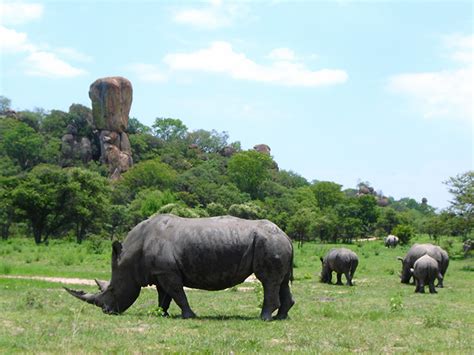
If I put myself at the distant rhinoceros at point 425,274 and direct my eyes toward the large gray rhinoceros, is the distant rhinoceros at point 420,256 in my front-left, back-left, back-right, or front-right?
back-right

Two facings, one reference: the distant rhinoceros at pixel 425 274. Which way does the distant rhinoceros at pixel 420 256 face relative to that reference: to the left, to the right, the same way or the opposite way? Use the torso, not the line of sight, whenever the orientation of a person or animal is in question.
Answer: to the left

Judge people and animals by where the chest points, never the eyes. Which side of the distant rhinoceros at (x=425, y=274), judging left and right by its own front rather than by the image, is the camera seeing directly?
back

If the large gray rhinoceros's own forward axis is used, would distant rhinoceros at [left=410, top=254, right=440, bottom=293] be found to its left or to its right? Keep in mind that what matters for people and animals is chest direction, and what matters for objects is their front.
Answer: on its right

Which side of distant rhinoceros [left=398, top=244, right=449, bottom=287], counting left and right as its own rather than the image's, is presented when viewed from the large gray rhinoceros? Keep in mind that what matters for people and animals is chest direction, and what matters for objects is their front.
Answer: left

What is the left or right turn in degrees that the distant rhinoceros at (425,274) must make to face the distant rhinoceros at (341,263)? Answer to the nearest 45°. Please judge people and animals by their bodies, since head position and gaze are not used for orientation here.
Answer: approximately 45° to its left

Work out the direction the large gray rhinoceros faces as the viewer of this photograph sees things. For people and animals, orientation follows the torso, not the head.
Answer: facing to the left of the viewer

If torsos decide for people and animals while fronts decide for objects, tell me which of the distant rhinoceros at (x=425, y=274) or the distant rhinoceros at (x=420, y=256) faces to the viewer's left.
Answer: the distant rhinoceros at (x=420, y=256)

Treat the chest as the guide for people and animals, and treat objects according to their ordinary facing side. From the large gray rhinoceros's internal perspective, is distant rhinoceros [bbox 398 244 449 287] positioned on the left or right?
on its right

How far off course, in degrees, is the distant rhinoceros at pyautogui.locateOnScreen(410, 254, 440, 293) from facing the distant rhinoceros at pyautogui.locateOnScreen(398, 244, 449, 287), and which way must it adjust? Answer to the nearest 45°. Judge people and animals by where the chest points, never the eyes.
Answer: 0° — it already faces it

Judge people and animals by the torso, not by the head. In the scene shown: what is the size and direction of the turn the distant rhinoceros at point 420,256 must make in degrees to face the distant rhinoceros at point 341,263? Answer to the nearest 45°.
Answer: approximately 45° to its left

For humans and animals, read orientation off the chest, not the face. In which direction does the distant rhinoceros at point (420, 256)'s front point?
to the viewer's left

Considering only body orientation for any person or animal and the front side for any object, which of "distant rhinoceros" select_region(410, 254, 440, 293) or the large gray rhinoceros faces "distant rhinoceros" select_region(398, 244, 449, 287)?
"distant rhinoceros" select_region(410, 254, 440, 293)
